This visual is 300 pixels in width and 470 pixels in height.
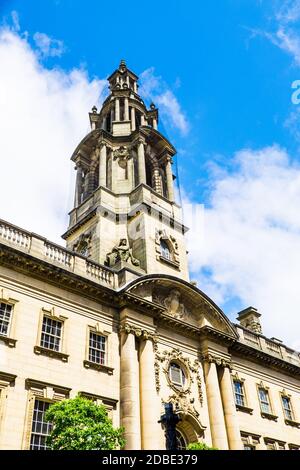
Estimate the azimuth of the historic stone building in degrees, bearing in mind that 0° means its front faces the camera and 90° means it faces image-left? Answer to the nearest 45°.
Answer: approximately 315°

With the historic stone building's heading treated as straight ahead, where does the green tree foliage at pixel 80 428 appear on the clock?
The green tree foliage is roughly at 2 o'clock from the historic stone building.
